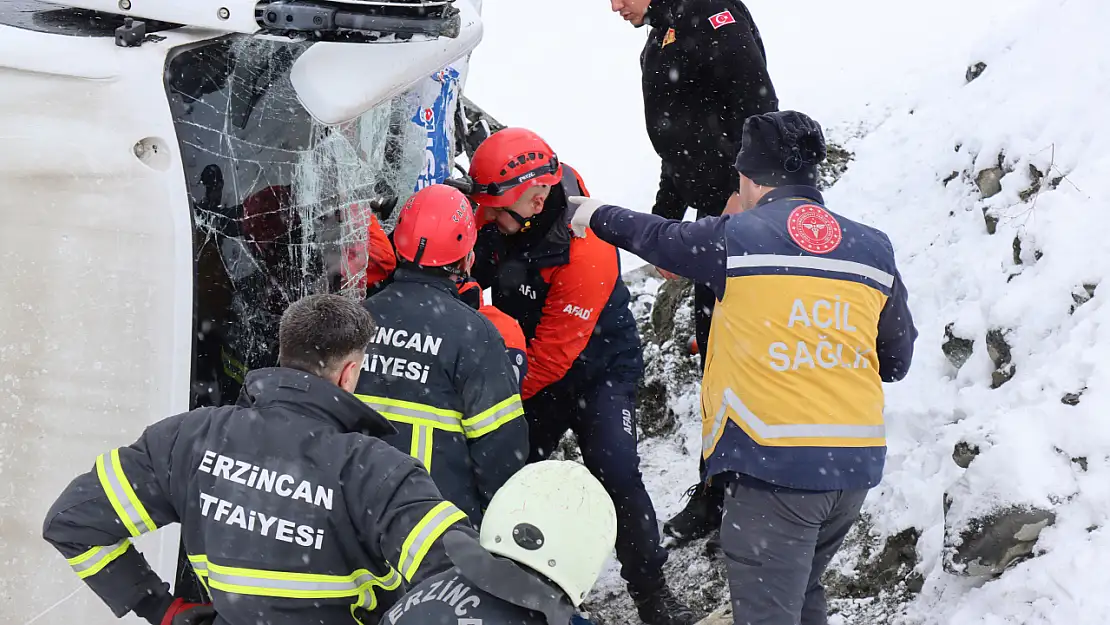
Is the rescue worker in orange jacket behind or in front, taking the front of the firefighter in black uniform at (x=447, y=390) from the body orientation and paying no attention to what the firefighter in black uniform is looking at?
in front

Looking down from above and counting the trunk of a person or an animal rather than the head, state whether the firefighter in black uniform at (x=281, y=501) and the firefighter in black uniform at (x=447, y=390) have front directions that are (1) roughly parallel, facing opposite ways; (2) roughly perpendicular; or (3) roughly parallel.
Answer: roughly parallel

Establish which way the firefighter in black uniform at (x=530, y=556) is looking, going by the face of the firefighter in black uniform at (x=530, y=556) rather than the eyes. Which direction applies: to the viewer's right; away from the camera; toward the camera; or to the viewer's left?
away from the camera

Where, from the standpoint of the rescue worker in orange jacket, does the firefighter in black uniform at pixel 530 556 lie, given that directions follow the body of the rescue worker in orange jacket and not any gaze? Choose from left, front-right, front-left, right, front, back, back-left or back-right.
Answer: front-left

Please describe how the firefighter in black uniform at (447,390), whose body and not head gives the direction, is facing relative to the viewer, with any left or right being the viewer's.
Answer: facing away from the viewer and to the right of the viewer

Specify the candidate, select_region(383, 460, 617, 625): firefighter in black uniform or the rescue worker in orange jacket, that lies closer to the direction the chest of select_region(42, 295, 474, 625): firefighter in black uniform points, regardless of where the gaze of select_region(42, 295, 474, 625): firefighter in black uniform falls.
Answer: the rescue worker in orange jacket

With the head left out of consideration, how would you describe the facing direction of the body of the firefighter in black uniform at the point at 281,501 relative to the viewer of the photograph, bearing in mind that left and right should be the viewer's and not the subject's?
facing away from the viewer and to the right of the viewer

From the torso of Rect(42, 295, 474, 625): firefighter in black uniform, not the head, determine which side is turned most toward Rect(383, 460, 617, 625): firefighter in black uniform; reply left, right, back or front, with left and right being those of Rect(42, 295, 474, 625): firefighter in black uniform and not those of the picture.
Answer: right

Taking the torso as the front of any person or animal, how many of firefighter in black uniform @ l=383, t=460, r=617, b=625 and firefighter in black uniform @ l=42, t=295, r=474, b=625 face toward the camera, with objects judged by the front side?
0

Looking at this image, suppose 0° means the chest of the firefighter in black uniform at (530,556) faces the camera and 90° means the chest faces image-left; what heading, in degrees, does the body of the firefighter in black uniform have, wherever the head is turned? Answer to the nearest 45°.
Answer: approximately 225°

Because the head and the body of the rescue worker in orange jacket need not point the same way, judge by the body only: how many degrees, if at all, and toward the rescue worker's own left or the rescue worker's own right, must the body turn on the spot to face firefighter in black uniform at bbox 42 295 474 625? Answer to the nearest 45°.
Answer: approximately 45° to the rescue worker's own left

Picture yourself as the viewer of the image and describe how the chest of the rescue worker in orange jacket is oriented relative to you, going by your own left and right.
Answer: facing the viewer and to the left of the viewer

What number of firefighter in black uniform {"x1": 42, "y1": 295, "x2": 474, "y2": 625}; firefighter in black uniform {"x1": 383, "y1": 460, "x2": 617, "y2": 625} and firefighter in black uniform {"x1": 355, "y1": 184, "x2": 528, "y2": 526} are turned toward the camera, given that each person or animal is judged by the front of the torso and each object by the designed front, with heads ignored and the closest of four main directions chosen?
0

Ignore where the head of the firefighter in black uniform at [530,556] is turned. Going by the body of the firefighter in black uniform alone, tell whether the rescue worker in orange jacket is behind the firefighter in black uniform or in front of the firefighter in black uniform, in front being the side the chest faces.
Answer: in front
